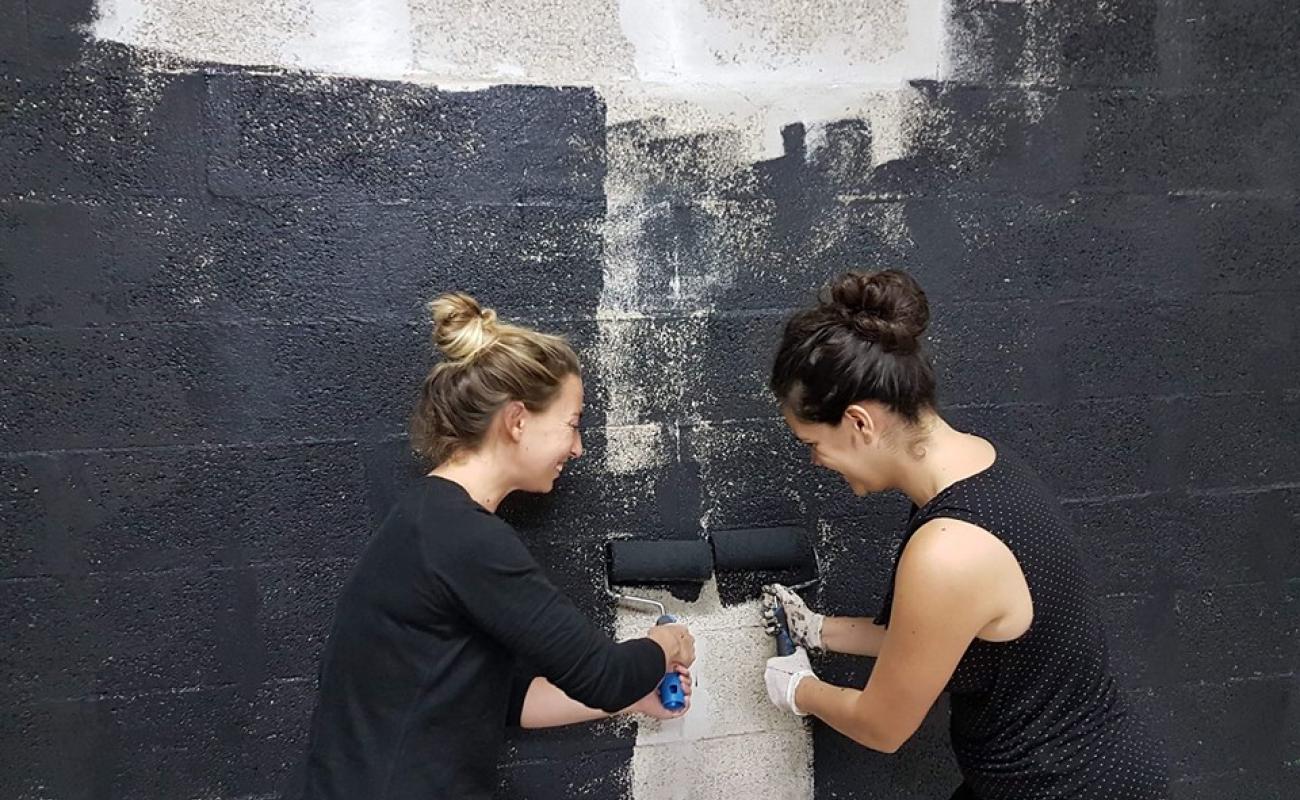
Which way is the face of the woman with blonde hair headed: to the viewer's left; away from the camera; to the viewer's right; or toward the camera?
to the viewer's right

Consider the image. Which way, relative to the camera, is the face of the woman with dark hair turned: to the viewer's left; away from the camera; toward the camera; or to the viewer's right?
to the viewer's left

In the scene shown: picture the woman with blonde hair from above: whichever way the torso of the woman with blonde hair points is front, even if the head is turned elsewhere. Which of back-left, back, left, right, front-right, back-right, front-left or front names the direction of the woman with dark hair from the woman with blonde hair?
front

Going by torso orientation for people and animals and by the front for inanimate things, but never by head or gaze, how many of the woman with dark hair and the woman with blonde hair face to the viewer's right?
1

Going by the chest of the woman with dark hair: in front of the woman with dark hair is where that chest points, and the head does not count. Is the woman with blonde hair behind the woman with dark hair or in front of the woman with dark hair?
in front

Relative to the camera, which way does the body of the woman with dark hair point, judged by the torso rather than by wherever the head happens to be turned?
to the viewer's left

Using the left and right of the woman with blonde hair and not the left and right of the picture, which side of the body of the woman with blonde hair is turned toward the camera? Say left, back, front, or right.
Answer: right
